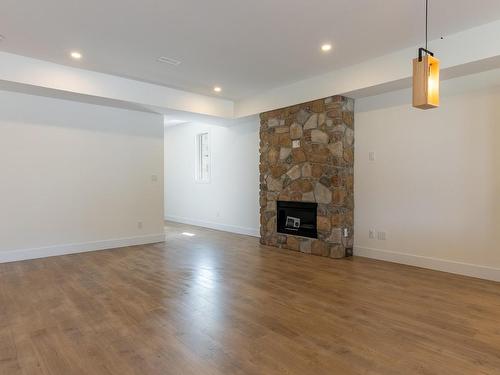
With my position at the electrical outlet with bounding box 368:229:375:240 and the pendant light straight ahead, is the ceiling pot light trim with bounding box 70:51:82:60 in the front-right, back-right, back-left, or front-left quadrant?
front-right

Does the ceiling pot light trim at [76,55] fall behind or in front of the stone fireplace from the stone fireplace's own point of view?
in front

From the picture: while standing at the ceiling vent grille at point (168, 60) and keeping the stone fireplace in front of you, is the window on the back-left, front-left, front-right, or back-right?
front-left

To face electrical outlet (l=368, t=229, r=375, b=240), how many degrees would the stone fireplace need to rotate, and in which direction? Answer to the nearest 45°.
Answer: approximately 135° to its left

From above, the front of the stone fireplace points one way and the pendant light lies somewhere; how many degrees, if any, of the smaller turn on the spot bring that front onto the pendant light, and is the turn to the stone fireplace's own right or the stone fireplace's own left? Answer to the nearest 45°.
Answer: approximately 45° to the stone fireplace's own left

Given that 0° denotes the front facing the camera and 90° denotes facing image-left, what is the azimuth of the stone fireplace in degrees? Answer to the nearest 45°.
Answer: approximately 45°

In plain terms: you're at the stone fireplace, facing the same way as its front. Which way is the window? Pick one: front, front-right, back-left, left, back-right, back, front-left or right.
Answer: right

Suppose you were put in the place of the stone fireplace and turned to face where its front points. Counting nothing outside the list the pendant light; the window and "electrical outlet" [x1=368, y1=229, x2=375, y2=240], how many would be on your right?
1

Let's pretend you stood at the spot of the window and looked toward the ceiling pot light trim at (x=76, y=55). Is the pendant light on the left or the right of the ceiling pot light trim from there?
left
